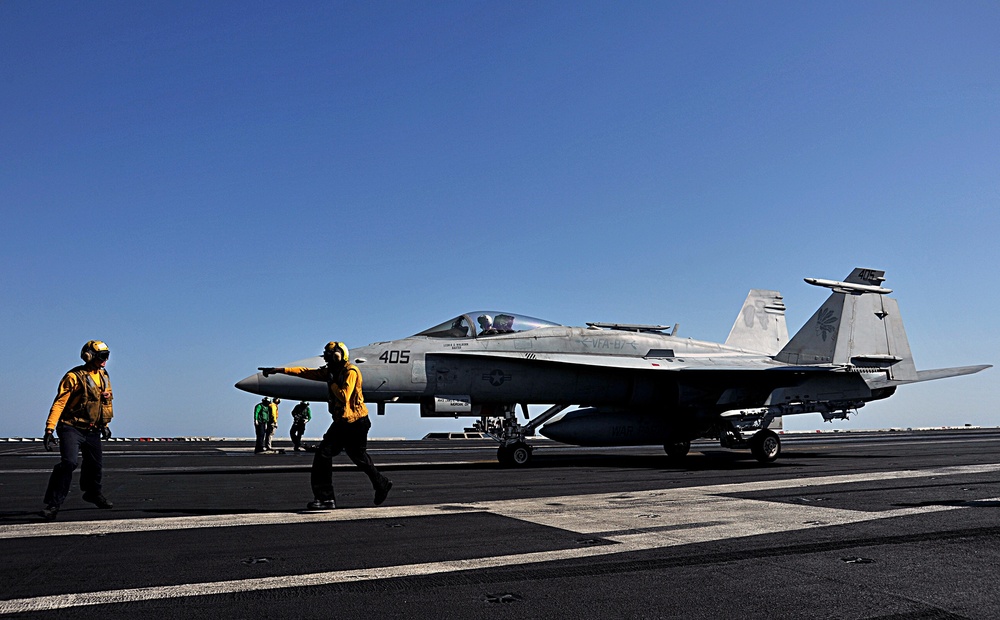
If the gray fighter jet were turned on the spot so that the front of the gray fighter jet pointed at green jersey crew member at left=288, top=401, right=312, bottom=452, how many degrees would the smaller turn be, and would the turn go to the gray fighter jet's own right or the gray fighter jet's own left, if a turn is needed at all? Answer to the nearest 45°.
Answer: approximately 90° to the gray fighter jet's own right

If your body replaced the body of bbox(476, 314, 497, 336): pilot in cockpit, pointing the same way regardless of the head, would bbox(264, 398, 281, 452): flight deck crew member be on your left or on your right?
on your right

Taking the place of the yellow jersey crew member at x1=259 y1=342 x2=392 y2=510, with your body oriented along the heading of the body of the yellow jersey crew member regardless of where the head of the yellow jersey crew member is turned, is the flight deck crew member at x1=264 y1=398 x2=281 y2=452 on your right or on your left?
on your right

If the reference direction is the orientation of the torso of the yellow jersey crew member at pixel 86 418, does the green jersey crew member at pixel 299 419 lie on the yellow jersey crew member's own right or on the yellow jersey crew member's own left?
on the yellow jersey crew member's own left

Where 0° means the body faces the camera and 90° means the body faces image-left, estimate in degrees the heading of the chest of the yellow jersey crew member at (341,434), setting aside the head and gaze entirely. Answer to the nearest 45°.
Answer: approximately 90°

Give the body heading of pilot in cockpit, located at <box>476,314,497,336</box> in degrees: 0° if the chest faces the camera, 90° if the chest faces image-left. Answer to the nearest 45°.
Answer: approximately 45°

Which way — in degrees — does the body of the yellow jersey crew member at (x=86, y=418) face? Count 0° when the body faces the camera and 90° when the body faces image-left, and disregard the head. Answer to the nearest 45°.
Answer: approximately 315°

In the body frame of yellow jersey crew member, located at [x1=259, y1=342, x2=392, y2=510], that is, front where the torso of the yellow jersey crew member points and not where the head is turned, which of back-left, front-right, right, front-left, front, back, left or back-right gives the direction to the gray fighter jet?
back-right

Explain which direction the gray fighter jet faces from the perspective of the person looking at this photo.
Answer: facing the viewer and to the left of the viewer

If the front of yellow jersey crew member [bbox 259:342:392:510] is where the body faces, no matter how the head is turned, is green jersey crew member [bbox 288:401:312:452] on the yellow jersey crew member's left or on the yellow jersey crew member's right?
on the yellow jersey crew member's right

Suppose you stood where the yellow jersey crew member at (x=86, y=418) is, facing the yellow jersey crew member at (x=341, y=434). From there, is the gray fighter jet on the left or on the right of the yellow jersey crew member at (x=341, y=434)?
left

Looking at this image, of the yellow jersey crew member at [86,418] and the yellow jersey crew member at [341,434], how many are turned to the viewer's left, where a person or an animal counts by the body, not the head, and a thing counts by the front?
1
